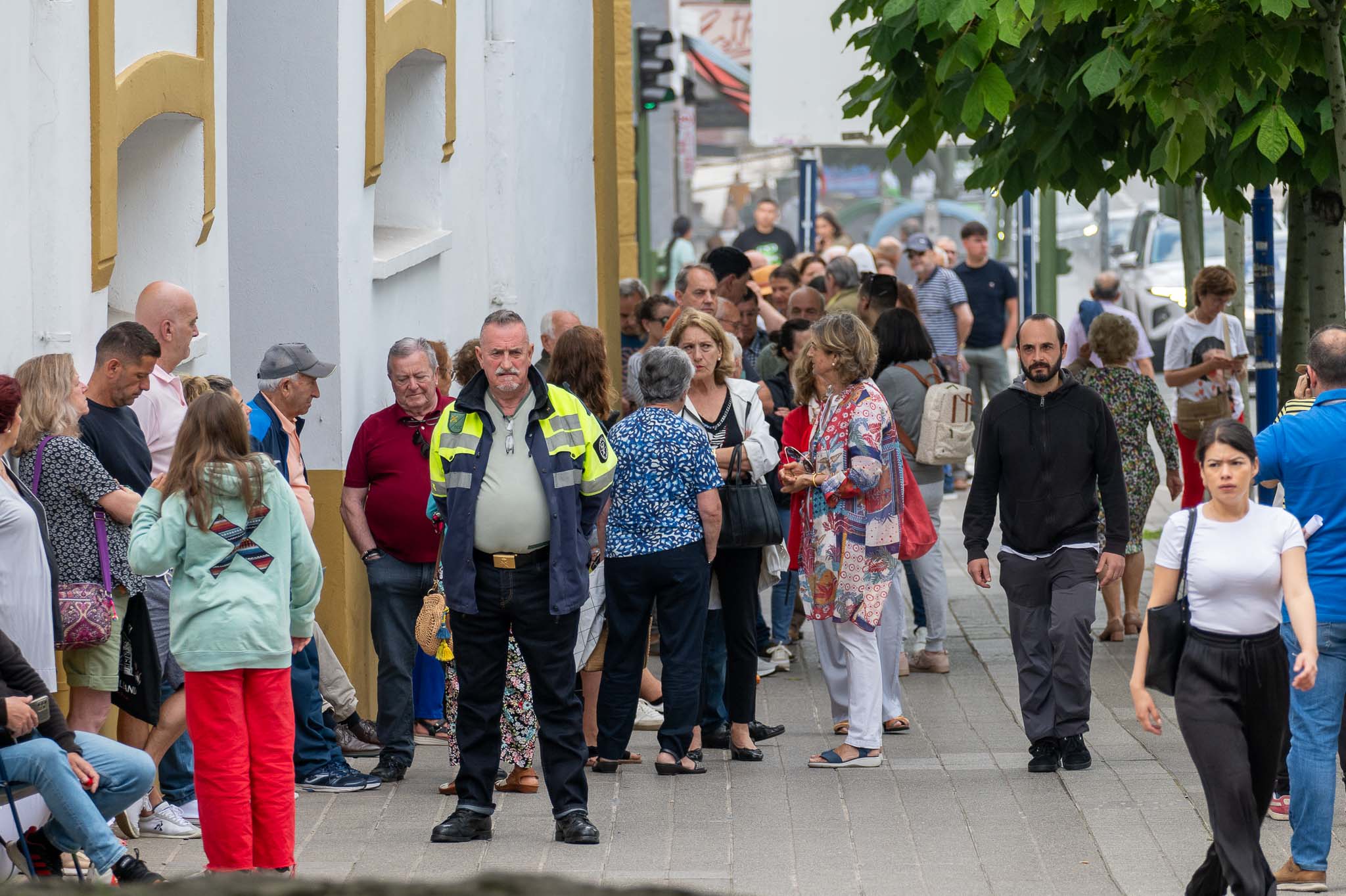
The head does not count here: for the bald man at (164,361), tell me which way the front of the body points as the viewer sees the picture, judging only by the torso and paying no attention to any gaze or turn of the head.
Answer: to the viewer's right

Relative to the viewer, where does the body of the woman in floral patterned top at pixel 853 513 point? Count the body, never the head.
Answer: to the viewer's left

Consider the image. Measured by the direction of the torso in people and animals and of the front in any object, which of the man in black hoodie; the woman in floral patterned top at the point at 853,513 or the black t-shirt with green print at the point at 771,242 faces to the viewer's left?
the woman in floral patterned top

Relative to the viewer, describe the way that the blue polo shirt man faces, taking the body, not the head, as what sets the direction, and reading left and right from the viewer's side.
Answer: facing away from the viewer and to the left of the viewer

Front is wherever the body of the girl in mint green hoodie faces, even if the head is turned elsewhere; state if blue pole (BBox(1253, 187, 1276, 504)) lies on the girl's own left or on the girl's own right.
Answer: on the girl's own right

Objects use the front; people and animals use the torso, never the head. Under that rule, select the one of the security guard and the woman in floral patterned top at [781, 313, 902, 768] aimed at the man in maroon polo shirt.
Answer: the woman in floral patterned top

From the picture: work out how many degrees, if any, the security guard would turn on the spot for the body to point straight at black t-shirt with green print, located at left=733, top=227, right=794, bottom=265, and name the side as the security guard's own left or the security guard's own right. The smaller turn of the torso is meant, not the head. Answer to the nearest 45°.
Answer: approximately 180°

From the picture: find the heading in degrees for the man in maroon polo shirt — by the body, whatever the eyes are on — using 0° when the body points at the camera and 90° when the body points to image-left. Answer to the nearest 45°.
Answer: approximately 315°

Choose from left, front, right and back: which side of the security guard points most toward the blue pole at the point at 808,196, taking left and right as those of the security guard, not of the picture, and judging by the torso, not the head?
back

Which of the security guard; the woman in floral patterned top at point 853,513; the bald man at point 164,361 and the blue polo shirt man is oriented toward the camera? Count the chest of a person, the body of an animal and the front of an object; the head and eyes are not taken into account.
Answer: the security guard

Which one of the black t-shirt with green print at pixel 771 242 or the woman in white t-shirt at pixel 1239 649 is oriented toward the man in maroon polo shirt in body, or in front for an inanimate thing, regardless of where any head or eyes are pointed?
the black t-shirt with green print

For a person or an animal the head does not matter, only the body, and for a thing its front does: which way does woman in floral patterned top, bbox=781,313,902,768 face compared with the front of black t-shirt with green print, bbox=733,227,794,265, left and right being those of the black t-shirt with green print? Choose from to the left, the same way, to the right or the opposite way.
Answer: to the right

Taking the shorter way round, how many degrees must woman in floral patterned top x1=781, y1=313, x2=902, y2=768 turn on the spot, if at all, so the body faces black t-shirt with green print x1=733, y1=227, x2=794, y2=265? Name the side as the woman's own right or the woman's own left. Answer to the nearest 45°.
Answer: approximately 90° to the woman's own right

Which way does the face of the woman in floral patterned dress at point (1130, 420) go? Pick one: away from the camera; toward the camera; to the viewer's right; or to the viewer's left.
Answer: away from the camera
